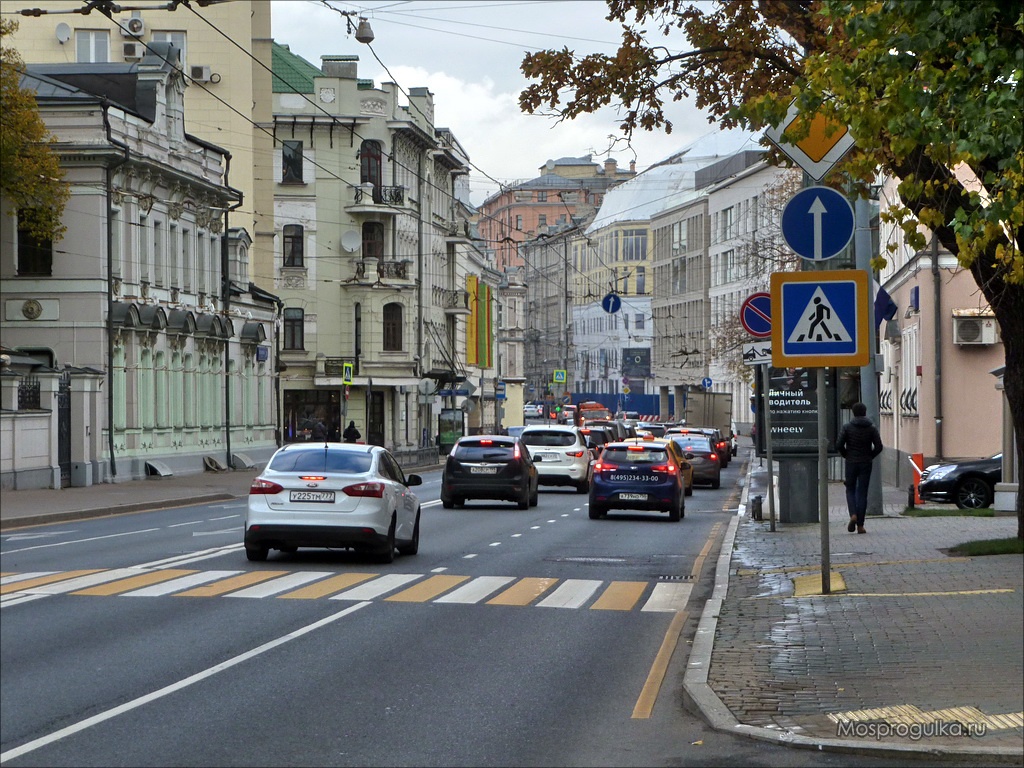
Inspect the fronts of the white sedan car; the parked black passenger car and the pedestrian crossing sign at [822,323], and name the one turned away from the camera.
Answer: the white sedan car

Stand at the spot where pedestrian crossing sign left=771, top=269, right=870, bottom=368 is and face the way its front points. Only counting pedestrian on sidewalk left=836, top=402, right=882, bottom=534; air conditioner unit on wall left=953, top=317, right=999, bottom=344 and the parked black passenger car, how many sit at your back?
3

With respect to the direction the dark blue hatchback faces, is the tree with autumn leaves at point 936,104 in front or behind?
behind

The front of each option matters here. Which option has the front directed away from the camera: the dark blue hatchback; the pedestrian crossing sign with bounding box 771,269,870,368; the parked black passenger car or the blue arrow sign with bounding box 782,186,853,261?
the dark blue hatchback

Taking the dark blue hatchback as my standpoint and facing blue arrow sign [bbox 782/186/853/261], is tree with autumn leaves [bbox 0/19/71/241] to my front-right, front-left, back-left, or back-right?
back-right

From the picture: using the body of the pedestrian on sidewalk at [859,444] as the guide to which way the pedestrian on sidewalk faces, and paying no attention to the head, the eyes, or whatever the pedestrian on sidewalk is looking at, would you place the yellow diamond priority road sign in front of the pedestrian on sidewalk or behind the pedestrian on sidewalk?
behind

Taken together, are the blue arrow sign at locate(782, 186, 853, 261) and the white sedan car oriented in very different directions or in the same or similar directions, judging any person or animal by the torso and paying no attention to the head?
very different directions

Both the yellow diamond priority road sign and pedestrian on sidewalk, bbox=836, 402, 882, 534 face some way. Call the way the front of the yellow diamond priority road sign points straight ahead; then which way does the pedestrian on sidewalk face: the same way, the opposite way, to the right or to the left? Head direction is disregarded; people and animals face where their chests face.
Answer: the opposite way

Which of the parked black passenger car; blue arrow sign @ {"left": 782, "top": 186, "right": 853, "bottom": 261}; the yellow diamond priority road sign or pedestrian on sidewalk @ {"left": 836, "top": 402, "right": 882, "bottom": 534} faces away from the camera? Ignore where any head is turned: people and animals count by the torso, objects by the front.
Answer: the pedestrian on sidewalk

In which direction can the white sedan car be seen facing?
away from the camera

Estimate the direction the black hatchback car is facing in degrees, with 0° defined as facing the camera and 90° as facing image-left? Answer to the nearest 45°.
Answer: approximately 180°

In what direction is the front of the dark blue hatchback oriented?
away from the camera

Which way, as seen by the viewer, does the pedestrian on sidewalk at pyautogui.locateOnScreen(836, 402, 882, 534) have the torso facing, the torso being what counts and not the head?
away from the camera

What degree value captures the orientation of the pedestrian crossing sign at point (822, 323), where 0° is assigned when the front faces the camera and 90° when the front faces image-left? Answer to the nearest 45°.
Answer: approximately 0°
